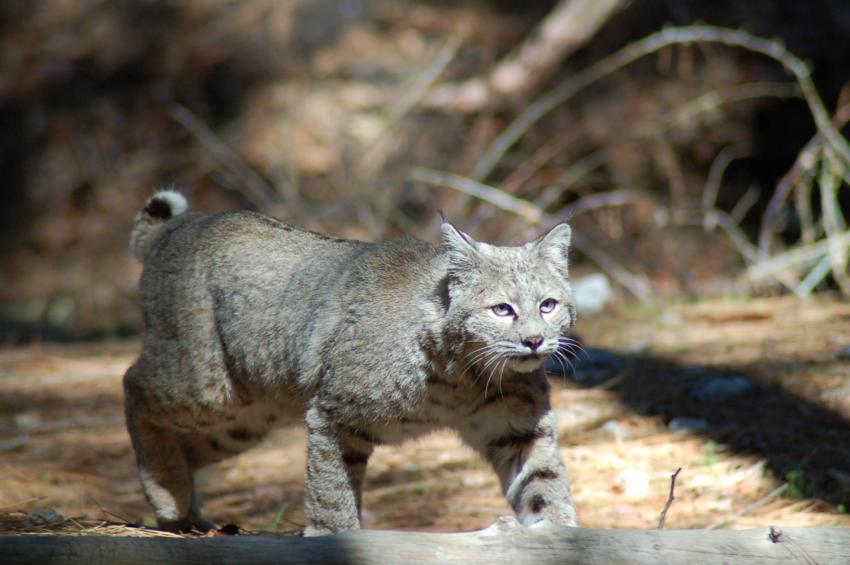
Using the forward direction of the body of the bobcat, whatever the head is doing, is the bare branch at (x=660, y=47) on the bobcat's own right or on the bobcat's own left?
on the bobcat's own left

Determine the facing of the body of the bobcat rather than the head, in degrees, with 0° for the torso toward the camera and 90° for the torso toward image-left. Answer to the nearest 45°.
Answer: approximately 315°

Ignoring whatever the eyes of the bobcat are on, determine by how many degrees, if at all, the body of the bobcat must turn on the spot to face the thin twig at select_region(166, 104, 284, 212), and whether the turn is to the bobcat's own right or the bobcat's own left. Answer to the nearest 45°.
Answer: approximately 135° to the bobcat's own left

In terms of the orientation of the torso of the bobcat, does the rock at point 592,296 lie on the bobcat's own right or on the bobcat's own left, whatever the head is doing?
on the bobcat's own left

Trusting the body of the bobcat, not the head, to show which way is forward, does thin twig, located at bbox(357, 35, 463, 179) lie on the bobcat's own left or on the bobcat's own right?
on the bobcat's own left

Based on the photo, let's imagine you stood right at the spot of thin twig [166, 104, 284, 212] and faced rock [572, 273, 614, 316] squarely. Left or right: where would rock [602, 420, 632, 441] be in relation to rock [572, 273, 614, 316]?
right
